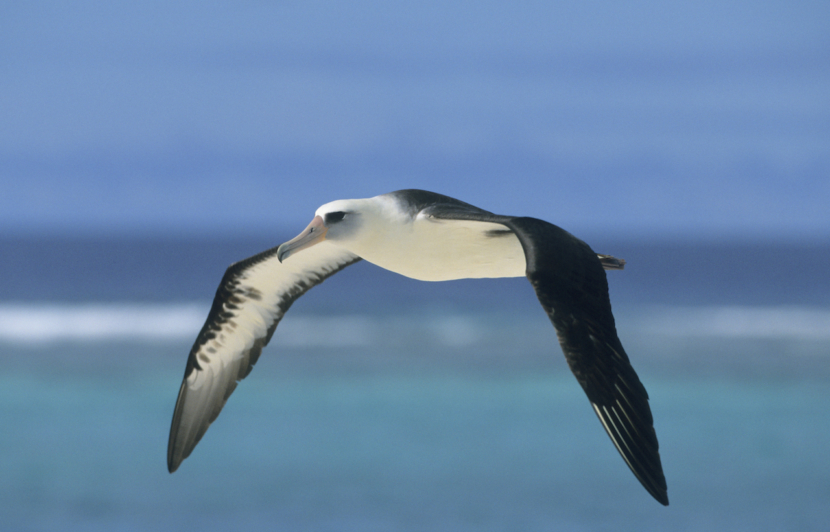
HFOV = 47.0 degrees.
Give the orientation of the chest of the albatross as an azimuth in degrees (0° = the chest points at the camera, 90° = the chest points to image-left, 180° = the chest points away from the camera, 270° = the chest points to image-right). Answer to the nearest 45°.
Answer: approximately 45°
